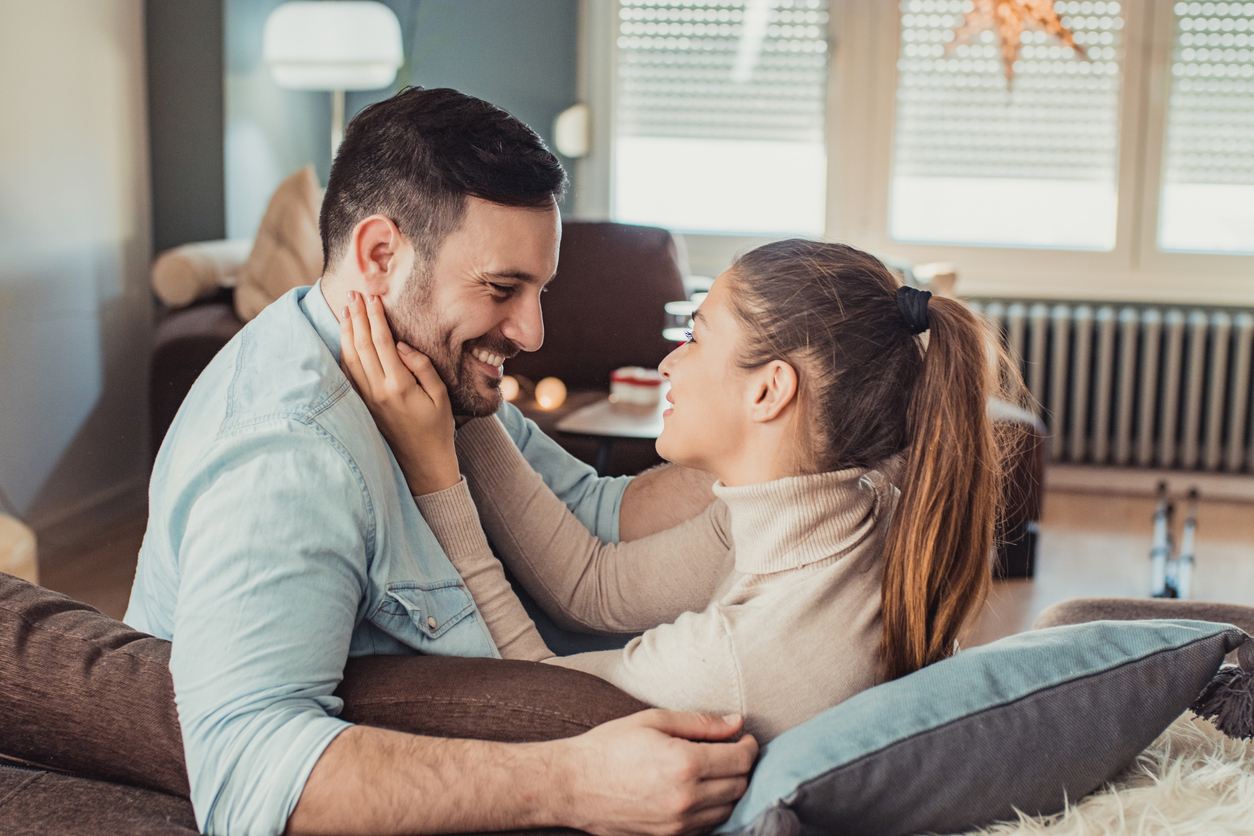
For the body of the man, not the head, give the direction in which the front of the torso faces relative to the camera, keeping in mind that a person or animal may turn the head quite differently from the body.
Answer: to the viewer's right

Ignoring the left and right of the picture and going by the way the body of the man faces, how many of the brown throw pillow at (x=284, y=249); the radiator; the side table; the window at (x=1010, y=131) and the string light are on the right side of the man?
0

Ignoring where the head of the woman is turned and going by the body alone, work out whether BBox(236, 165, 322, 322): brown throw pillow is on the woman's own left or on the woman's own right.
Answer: on the woman's own right

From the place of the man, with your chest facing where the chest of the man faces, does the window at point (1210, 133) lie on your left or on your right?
on your left

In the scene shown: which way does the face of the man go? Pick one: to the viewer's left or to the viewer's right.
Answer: to the viewer's right

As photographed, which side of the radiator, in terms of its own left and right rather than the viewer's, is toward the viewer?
front

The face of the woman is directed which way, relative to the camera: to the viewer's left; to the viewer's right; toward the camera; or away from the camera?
to the viewer's left

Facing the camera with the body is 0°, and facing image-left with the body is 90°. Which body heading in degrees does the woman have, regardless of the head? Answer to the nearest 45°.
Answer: approximately 90°
